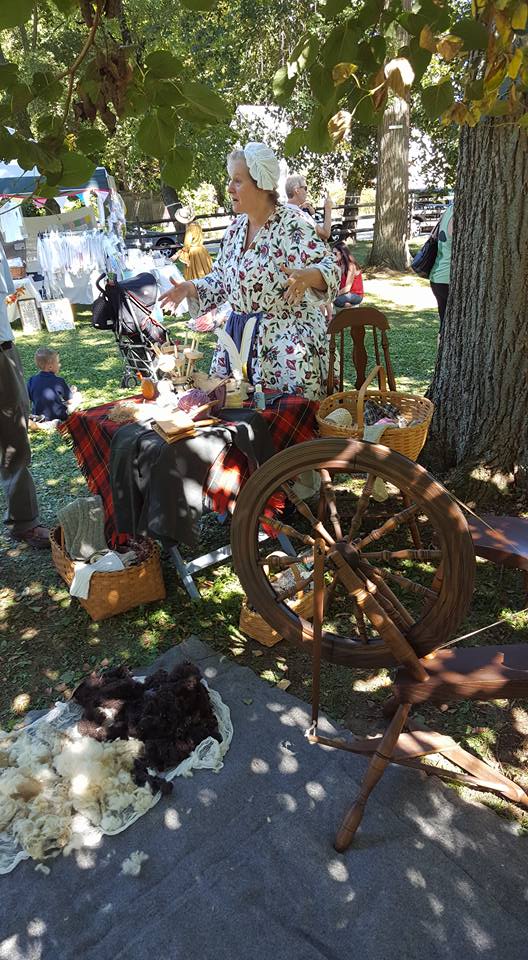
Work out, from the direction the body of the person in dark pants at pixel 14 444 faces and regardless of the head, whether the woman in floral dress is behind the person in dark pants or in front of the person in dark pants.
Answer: in front

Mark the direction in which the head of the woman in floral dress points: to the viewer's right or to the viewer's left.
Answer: to the viewer's left

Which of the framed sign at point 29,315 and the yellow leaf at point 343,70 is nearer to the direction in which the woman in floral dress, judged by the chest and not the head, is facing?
the yellow leaf

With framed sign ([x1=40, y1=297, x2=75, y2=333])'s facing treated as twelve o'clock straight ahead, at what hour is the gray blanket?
The gray blanket is roughly at 12 o'clock from the framed sign.

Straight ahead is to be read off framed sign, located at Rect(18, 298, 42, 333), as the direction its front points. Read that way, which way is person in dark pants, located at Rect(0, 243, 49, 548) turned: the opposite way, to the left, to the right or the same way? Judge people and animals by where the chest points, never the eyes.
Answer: to the left

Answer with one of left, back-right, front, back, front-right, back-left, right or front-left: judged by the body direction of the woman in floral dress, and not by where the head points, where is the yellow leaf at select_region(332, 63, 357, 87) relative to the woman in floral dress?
front-left

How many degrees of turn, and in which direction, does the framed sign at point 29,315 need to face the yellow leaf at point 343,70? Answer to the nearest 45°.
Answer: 0° — it already faces it

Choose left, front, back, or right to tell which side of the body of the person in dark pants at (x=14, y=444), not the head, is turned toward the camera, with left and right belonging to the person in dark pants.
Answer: right

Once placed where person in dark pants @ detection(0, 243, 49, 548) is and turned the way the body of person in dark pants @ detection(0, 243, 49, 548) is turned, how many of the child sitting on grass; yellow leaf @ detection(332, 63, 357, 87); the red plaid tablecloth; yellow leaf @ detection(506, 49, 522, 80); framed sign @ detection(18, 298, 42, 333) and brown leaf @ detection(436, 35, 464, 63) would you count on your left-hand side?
2

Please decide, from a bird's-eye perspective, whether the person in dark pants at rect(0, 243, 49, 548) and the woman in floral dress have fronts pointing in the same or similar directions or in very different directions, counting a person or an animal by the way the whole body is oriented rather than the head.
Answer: very different directions

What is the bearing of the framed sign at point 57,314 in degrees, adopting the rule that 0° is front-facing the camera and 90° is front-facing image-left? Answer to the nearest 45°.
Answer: approximately 0°

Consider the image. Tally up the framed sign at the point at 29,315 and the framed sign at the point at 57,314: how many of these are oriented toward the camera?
2

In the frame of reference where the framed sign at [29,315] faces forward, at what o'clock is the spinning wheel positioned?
The spinning wheel is roughly at 12 o'clock from the framed sign.

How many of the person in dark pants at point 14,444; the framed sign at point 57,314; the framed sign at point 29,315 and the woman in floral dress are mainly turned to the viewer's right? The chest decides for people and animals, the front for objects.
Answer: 1

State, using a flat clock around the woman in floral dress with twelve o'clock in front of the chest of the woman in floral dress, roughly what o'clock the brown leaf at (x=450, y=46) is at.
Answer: The brown leaf is roughly at 10 o'clock from the woman in floral dress.

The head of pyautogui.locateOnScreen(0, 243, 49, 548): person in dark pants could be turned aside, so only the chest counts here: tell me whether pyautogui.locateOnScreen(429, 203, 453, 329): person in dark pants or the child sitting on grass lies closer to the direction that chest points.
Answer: the person in dark pants
